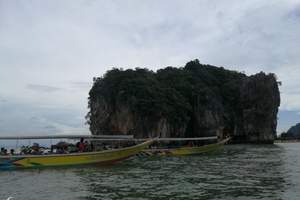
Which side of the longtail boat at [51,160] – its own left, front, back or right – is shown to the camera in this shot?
right
